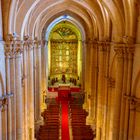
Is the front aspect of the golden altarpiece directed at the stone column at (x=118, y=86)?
yes

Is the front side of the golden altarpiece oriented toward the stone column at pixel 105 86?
yes

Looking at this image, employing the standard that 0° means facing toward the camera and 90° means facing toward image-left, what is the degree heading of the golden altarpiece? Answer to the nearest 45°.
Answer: approximately 0°

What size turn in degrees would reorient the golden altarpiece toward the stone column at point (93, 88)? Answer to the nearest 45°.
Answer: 0° — it already faces it

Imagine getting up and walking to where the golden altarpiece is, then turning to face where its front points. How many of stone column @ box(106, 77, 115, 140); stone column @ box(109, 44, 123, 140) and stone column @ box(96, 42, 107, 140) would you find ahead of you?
3

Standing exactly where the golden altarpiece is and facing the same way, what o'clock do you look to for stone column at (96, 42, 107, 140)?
The stone column is roughly at 12 o'clock from the golden altarpiece.

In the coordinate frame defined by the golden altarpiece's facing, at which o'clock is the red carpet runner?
The red carpet runner is roughly at 12 o'clock from the golden altarpiece.
